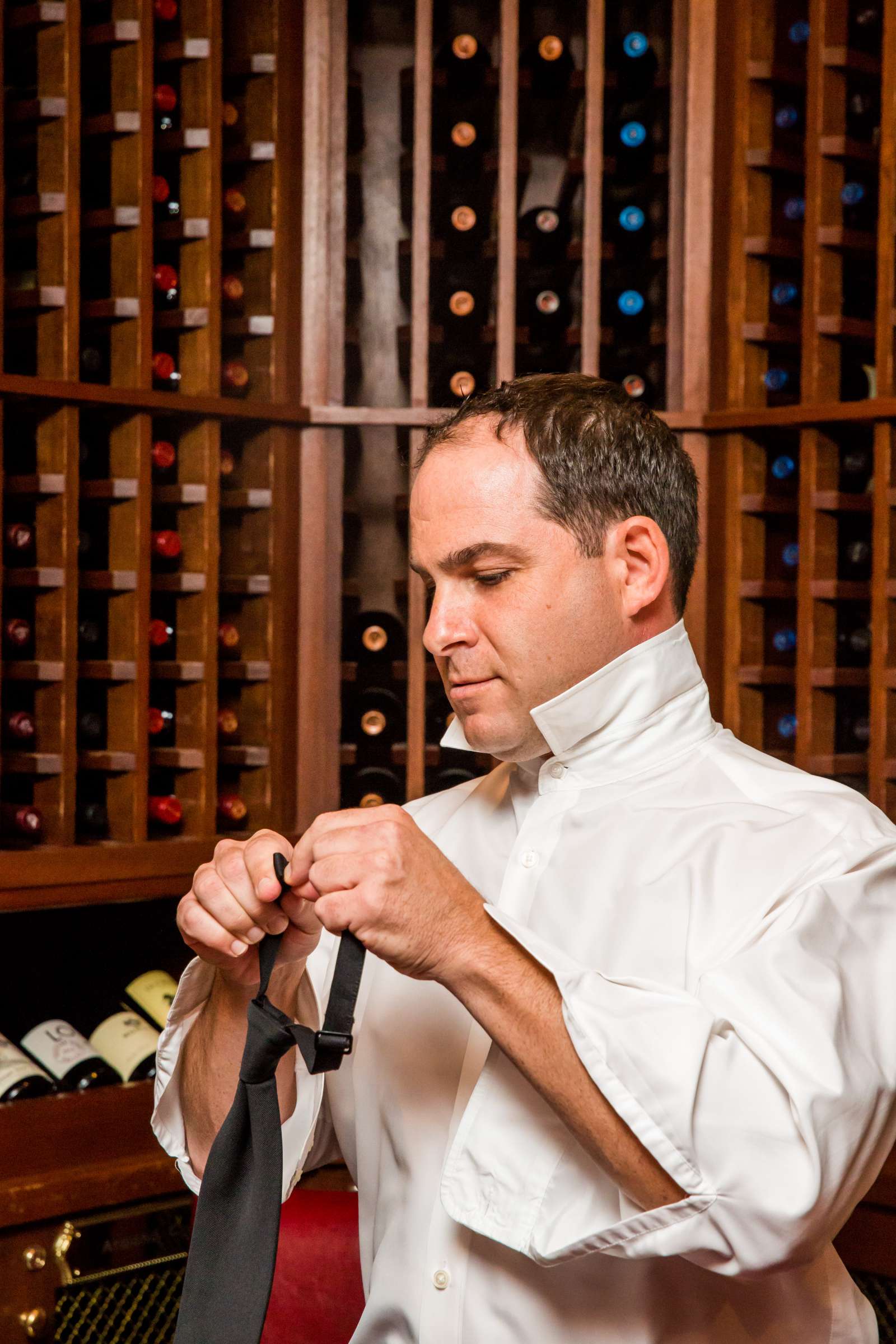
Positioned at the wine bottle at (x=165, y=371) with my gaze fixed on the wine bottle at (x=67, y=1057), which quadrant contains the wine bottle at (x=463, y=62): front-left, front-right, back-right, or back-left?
back-left

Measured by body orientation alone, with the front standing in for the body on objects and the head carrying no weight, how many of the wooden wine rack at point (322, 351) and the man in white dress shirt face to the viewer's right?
0

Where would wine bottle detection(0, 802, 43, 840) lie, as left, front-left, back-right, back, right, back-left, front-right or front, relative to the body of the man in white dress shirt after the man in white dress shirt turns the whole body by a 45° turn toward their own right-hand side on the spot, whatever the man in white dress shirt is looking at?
front-right

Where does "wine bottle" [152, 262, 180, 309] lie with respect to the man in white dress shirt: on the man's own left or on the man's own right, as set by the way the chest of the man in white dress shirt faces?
on the man's own right

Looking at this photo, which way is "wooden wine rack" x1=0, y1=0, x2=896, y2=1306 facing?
toward the camera

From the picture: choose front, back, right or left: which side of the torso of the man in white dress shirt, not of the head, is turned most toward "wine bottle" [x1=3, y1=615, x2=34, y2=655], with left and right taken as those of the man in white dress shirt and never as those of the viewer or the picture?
right

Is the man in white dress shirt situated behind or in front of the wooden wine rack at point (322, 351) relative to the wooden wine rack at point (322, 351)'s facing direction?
in front

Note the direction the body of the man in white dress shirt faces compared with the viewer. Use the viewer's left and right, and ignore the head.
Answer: facing the viewer and to the left of the viewer
